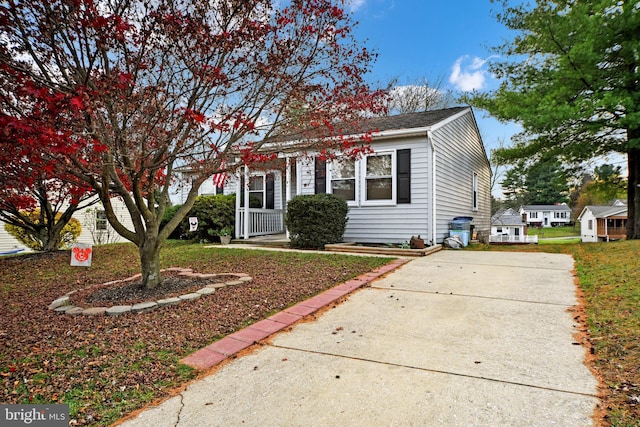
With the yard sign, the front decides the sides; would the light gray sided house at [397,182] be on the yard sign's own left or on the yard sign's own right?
on the yard sign's own left

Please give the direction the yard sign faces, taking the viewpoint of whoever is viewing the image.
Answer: facing the viewer

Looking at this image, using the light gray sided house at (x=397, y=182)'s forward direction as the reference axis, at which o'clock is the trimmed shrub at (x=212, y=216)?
The trimmed shrub is roughly at 2 o'clock from the light gray sided house.

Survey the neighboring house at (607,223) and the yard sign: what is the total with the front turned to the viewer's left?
0

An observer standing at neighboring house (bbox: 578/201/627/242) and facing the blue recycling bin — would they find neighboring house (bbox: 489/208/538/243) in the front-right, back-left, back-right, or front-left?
front-right

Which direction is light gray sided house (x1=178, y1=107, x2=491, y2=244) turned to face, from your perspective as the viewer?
facing the viewer and to the left of the viewer

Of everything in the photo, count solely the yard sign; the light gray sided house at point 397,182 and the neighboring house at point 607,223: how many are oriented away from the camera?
0

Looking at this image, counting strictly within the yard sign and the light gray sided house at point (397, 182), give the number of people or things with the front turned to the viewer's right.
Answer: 0

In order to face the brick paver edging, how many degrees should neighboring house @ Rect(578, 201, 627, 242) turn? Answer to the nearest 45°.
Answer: approximately 45° to its right

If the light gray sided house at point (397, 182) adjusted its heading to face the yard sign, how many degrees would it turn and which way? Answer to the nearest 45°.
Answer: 0° — it already faces it

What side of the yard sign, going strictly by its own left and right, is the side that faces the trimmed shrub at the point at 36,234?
back
